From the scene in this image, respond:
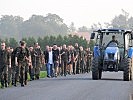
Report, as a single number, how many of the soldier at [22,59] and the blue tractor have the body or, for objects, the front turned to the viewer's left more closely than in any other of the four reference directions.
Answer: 0

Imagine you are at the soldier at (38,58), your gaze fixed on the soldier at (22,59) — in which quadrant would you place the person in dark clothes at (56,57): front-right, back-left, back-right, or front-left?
back-left

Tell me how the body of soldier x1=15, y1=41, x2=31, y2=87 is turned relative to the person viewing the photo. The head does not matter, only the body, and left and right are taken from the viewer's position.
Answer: facing the viewer and to the right of the viewer

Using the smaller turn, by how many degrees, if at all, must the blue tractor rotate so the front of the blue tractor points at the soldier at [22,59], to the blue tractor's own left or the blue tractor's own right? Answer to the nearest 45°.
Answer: approximately 45° to the blue tractor's own right

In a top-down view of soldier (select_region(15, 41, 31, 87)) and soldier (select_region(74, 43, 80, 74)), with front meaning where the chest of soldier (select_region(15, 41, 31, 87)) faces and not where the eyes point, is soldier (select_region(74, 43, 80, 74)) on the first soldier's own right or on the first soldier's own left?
on the first soldier's own left

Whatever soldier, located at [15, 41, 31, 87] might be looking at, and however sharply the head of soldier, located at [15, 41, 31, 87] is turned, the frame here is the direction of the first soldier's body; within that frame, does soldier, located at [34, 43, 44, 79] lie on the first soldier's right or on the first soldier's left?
on the first soldier's left

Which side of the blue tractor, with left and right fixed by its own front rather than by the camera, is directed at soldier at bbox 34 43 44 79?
right

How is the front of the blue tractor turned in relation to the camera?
facing the viewer
